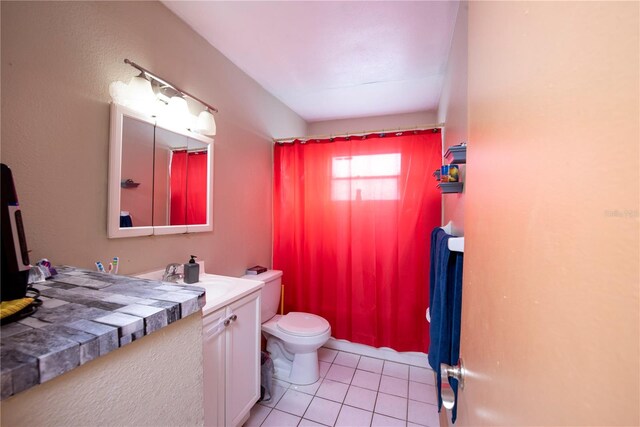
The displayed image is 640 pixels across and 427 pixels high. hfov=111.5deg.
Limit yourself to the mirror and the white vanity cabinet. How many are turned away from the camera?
0

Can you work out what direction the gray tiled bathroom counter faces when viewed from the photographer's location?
facing the viewer and to the right of the viewer

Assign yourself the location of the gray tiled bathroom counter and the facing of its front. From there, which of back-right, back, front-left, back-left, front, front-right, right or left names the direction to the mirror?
back-left

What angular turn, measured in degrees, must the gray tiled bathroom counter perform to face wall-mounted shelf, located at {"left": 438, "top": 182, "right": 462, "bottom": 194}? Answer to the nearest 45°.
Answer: approximately 45° to its left

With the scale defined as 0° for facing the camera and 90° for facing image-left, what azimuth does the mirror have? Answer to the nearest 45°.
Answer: approximately 315°

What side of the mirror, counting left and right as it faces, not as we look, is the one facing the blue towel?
front
